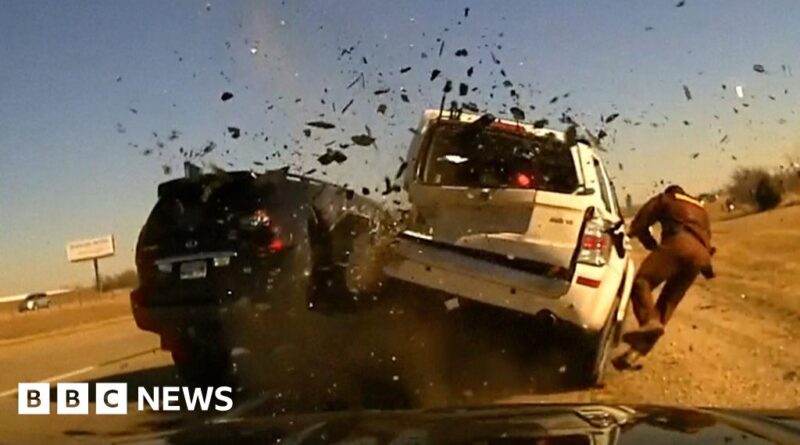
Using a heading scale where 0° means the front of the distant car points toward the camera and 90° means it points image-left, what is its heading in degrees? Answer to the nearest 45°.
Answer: approximately 45°

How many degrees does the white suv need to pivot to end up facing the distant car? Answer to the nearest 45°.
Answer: approximately 45° to its left

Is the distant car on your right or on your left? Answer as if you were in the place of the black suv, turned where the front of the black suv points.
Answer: on your left

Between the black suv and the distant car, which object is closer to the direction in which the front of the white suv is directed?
the distant car

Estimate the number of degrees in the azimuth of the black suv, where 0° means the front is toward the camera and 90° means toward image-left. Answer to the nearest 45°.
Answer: approximately 225°

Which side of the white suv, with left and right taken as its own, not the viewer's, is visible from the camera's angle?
back

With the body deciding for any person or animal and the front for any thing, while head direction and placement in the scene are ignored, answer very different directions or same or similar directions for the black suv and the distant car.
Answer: very different directions

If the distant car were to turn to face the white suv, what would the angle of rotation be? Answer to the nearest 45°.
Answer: approximately 45° to its left

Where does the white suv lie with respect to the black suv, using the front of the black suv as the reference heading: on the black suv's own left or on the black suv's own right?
on the black suv's own right

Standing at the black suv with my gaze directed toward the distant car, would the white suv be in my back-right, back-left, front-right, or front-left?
back-right
